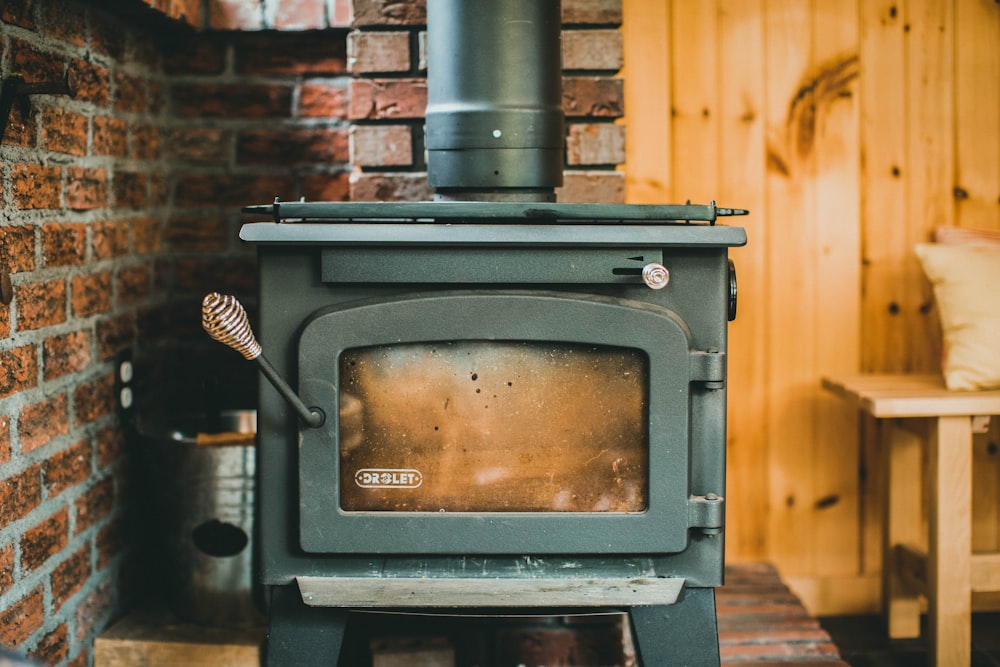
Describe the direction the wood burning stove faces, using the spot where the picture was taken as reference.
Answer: facing the viewer

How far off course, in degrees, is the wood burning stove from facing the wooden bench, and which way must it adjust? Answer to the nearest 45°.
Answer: approximately 135° to its left

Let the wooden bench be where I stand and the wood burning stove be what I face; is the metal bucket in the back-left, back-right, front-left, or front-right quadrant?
front-right
